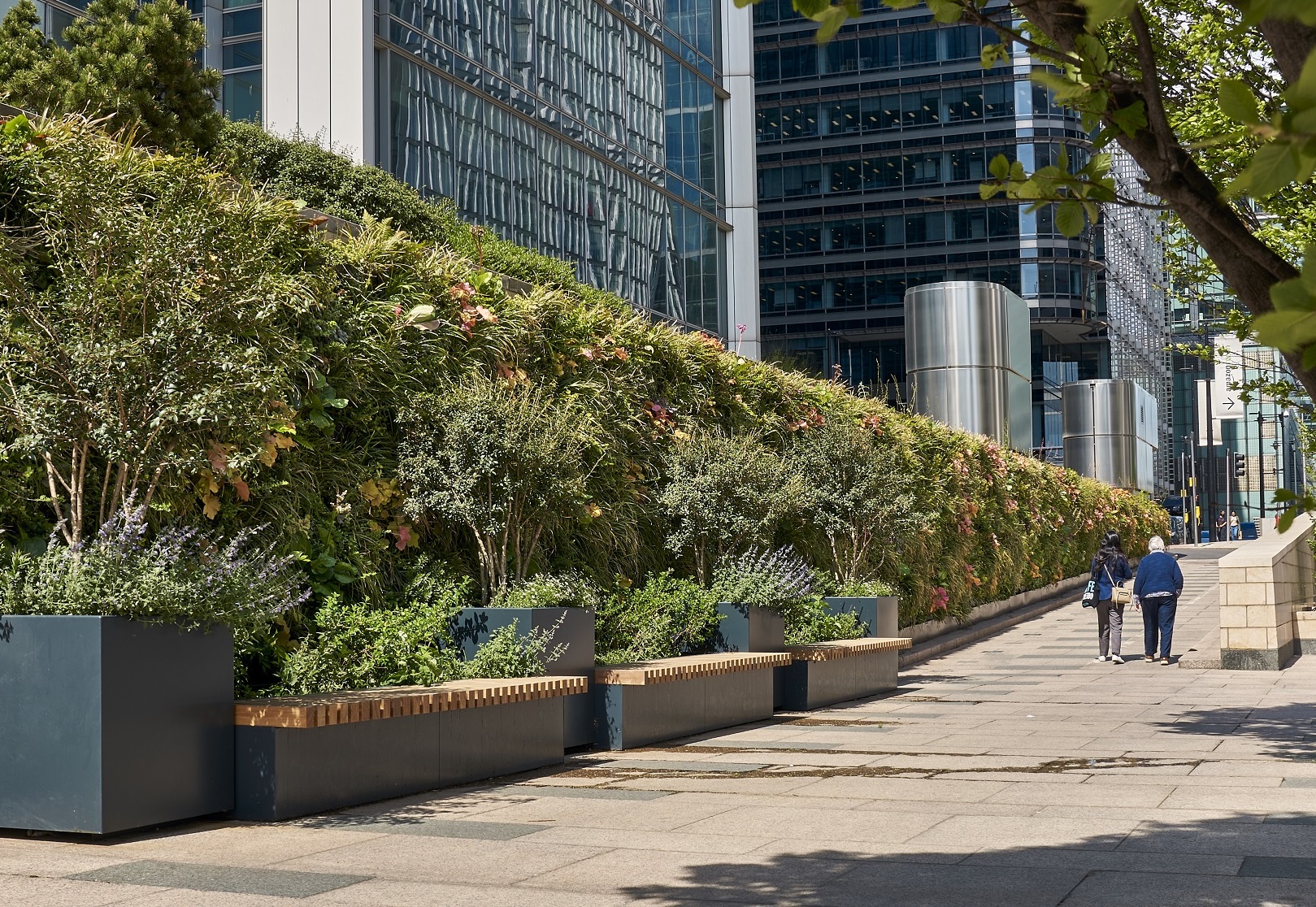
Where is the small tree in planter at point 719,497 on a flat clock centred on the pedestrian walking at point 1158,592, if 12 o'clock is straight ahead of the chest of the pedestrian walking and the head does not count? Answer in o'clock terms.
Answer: The small tree in planter is roughly at 7 o'clock from the pedestrian walking.

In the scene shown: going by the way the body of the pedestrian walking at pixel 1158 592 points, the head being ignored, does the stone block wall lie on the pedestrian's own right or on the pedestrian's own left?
on the pedestrian's own right

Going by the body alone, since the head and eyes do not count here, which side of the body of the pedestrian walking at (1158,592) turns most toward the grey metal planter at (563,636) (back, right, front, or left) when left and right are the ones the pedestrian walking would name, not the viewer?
back

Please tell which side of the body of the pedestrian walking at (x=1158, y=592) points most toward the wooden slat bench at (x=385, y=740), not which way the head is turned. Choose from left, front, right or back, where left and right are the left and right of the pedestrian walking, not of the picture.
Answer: back

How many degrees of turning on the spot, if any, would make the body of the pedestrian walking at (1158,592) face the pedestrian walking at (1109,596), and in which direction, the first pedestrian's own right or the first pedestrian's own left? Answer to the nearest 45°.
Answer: approximately 45° to the first pedestrian's own left

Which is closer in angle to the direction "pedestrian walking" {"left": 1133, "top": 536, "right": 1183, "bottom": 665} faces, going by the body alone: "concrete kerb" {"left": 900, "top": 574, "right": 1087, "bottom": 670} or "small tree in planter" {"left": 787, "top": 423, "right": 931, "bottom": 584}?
the concrete kerb

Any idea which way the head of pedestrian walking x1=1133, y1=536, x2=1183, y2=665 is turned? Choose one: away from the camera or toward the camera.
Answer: away from the camera

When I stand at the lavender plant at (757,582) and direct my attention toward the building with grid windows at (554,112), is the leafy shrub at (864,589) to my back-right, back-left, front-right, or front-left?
front-right

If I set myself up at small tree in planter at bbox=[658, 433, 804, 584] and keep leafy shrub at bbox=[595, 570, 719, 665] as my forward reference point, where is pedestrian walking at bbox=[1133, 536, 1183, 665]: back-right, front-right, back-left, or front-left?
back-left

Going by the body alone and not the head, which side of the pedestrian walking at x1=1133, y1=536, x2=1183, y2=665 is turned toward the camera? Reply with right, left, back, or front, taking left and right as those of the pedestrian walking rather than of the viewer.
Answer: back

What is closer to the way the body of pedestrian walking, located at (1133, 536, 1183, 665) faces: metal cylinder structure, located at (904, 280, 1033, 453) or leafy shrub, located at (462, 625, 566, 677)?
the metal cylinder structure
